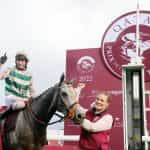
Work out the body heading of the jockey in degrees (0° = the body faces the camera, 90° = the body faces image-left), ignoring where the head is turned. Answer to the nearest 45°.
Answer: approximately 315°

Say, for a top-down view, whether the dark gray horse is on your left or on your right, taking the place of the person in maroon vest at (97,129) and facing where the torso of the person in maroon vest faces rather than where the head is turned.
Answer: on your right

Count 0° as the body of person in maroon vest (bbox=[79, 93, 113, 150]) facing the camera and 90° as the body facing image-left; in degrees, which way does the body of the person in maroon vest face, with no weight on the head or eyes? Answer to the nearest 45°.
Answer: approximately 45°

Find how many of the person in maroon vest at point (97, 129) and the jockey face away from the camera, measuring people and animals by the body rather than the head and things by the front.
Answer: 0
